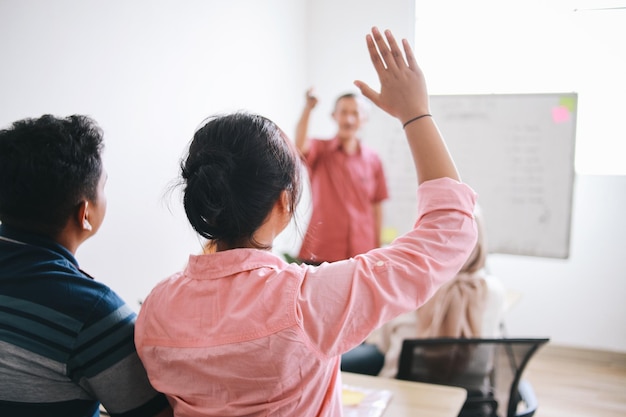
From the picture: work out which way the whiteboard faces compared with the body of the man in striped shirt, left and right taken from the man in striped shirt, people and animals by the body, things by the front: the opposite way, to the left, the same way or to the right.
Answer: the opposite way

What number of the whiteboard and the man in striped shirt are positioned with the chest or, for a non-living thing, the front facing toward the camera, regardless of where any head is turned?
1

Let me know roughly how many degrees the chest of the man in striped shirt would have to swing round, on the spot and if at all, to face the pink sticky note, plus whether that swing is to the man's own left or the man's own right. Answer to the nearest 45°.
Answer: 0° — they already face it

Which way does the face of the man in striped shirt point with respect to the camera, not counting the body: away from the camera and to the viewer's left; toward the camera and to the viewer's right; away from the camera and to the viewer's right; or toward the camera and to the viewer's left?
away from the camera and to the viewer's right

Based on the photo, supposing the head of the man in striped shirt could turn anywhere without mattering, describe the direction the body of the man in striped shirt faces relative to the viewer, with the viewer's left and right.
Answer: facing away from the viewer and to the right of the viewer

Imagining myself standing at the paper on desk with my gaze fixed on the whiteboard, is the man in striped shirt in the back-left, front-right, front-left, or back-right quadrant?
back-left
